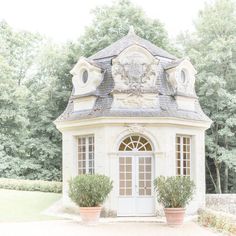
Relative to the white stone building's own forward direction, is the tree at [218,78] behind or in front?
behind

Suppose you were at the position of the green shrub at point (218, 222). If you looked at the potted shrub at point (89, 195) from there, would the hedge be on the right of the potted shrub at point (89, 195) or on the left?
right

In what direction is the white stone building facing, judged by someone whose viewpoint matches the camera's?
facing the viewer

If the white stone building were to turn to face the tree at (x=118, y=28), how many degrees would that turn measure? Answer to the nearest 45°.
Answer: approximately 180°

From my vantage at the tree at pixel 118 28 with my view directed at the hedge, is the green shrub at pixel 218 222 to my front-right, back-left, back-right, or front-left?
front-left

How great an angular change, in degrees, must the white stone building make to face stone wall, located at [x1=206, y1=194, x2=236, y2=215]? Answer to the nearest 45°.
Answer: approximately 135° to its left

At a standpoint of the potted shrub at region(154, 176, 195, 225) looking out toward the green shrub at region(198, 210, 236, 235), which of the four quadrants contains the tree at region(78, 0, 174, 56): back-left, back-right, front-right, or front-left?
back-left

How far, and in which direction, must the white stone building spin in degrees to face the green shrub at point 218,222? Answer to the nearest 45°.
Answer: approximately 45° to its left

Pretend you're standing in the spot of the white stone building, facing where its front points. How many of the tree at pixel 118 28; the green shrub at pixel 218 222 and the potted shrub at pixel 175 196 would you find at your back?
1
